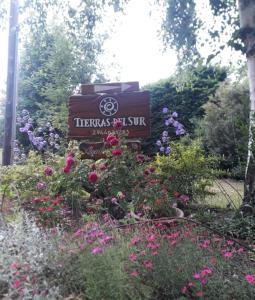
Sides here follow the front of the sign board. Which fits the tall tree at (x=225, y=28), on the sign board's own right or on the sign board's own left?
on the sign board's own left

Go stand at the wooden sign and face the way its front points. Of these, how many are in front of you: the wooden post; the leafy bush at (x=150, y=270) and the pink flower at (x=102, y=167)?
2

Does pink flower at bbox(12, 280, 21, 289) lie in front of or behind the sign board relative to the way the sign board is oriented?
in front

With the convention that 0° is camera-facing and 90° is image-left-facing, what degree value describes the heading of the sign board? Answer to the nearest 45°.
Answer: approximately 0°

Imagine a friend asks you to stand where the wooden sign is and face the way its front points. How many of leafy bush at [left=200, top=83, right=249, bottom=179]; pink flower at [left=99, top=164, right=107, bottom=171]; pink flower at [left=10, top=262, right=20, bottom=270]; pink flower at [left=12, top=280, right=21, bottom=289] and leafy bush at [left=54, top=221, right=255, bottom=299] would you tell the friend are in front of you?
4

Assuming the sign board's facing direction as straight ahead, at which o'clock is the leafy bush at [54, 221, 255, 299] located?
The leafy bush is roughly at 12 o'clock from the sign board.

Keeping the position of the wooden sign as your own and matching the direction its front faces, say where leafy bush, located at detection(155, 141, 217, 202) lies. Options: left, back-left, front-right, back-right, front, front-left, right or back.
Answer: front-left

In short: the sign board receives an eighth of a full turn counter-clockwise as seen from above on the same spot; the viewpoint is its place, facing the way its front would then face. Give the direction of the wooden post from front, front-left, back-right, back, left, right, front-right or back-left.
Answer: back

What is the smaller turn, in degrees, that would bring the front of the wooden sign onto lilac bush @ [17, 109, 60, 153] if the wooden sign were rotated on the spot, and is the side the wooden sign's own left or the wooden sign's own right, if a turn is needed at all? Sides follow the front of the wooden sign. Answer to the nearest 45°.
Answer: approximately 135° to the wooden sign's own right

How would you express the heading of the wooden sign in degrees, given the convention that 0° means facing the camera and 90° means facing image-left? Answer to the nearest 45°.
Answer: approximately 0°

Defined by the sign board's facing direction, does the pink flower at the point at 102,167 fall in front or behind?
in front

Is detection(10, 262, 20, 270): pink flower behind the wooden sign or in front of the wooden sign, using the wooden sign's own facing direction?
in front

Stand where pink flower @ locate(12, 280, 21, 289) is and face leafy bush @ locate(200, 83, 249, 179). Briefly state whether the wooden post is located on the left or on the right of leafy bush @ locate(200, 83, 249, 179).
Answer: left

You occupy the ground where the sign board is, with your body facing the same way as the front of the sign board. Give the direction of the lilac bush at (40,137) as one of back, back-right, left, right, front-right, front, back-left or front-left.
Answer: back-right
